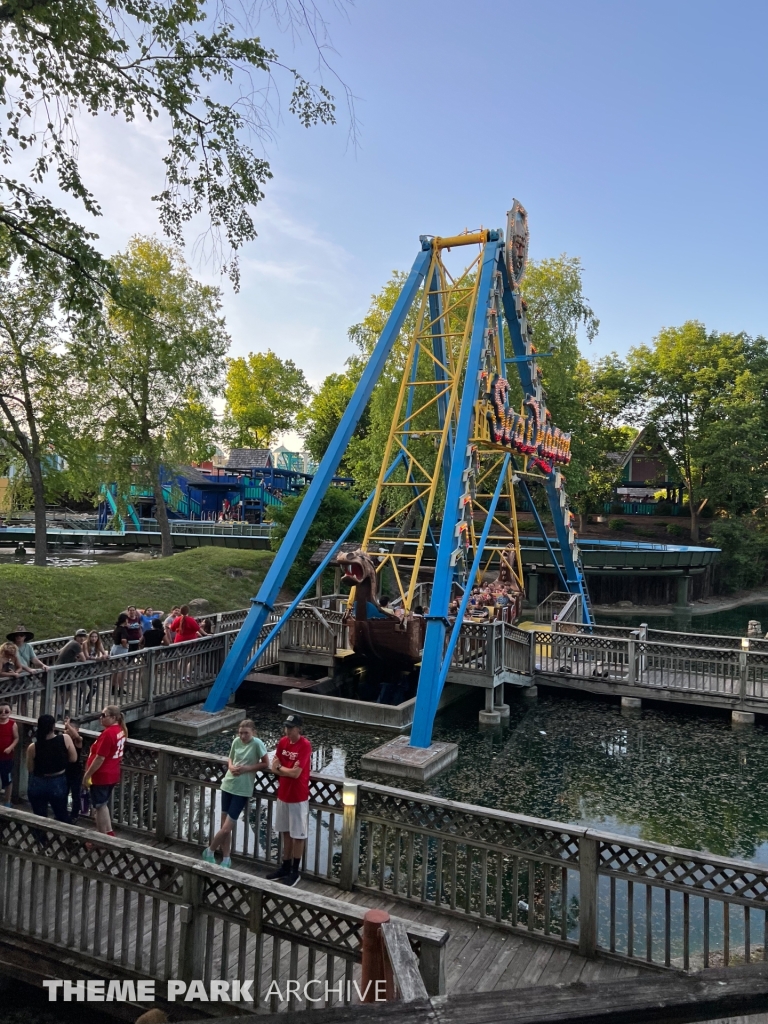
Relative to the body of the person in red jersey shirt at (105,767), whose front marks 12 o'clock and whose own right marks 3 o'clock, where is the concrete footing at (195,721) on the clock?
The concrete footing is roughly at 2 o'clock from the person in red jersey shirt.

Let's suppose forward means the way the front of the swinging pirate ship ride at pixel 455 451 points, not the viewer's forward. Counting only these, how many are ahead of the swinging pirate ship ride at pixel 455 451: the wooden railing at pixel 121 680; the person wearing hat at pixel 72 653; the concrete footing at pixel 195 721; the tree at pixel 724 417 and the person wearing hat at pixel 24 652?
4

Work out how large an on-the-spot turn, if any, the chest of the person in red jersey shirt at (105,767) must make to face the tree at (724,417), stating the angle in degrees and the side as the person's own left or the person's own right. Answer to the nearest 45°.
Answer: approximately 90° to the person's own right

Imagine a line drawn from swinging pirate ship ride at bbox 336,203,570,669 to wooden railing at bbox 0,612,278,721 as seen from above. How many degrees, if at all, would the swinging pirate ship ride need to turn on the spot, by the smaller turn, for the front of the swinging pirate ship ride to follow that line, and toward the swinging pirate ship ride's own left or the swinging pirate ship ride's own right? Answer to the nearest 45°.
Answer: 0° — it already faces it

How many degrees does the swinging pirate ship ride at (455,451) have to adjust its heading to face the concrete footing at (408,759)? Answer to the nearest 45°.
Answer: approximately 45° to its left

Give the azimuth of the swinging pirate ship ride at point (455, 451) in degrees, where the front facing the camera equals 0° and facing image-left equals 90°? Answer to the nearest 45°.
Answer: approximately 45°

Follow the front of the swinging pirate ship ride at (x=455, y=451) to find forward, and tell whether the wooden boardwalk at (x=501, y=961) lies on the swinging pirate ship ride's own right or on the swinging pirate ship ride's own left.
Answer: on the swinging pirate ship ride's own left

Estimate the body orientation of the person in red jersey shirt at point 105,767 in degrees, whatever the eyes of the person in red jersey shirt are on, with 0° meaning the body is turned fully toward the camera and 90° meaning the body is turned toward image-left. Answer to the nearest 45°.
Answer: approximately 135°

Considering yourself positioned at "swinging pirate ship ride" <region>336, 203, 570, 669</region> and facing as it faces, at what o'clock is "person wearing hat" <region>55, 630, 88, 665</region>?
The person wearing hat is roughly at 12 o'clock from the swinging pirate ship ride.
